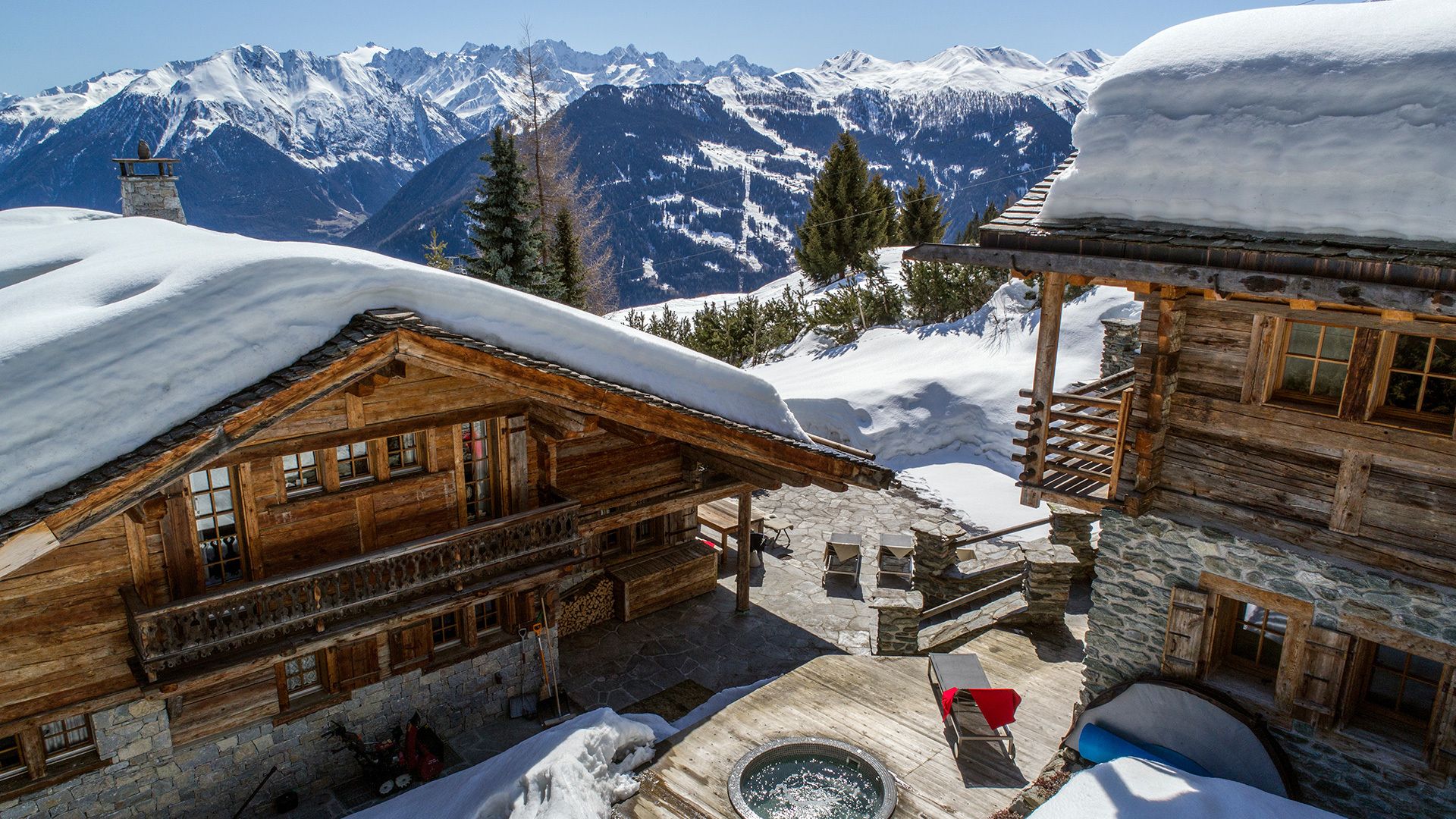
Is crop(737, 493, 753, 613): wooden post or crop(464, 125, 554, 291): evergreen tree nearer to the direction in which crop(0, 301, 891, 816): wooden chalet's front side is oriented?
the wooden post

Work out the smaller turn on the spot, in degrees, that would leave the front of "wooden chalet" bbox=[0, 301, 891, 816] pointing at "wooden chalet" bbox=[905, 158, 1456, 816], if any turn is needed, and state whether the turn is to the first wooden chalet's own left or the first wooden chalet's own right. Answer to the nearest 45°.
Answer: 0° — it already faces it

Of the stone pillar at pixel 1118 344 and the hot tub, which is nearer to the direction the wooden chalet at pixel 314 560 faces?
the hot tub

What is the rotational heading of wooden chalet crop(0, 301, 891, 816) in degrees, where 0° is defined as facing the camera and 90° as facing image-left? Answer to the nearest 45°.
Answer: approximately 315°

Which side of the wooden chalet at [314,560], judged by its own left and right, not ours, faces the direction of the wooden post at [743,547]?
left

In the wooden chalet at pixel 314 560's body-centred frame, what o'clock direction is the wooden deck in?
The wooden deck is roughly at 11 o'clock from the wooden chalet.

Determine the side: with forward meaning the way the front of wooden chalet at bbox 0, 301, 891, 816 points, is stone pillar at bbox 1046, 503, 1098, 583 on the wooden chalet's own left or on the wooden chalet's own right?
on the wooden chalet's own left
